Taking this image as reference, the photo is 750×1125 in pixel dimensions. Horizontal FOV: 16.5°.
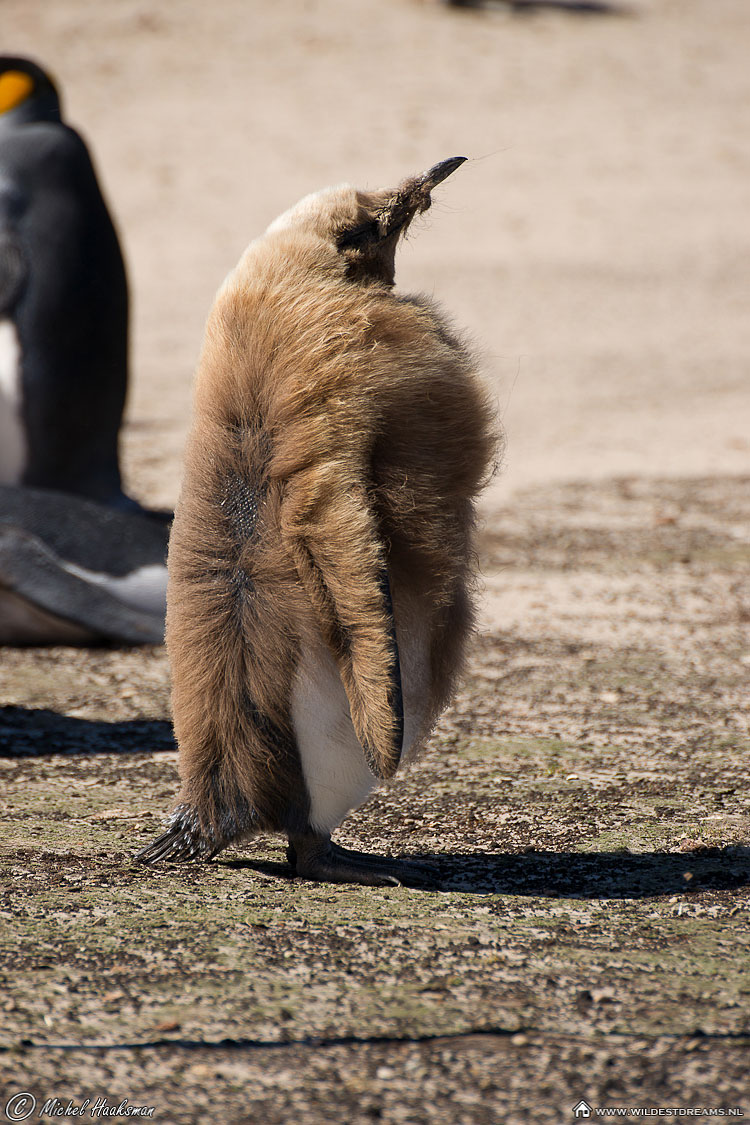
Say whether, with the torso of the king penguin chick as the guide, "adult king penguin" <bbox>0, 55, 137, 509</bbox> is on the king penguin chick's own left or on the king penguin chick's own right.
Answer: on the king penguin chick's own left

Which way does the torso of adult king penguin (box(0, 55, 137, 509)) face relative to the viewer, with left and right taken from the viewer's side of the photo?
facing to the left of the viewer

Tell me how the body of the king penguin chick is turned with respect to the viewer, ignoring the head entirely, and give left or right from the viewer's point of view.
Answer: facing to the right of the viewer

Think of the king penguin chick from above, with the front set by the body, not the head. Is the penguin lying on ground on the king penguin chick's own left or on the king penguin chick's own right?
on the king penguin chick's own left

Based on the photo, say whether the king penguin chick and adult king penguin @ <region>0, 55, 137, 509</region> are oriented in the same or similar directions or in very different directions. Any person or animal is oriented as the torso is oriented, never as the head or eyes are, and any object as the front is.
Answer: very different directions
